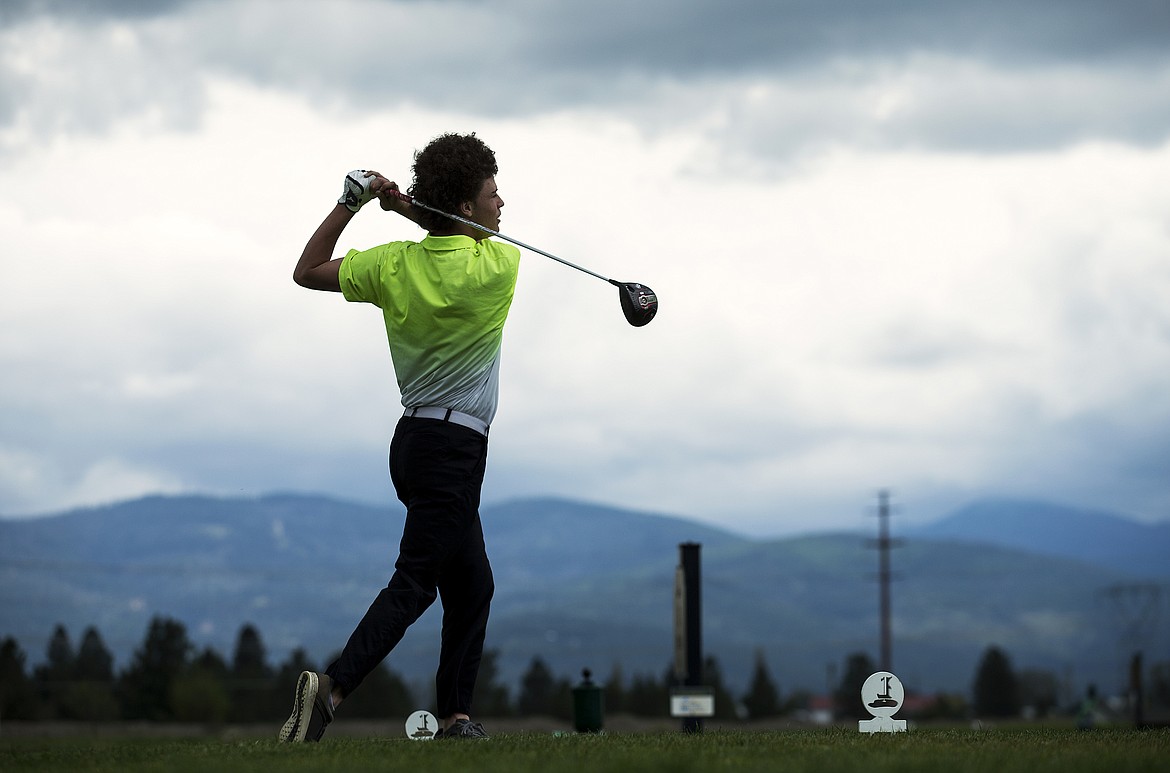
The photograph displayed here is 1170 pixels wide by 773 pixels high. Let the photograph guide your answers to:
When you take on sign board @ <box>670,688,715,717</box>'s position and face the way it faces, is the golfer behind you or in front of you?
in front

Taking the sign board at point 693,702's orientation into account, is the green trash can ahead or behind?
ahead

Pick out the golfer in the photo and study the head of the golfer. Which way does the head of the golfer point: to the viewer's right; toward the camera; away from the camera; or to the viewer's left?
to the viewer's right

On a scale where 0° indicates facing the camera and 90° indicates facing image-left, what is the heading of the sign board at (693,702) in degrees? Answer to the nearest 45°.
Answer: approximately 0°

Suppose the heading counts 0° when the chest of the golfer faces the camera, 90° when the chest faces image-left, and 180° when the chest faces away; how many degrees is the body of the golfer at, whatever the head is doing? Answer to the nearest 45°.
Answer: approximately 225°

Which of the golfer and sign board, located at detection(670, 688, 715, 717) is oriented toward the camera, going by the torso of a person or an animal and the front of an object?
the sign board

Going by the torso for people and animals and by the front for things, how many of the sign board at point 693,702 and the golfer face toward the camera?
1
